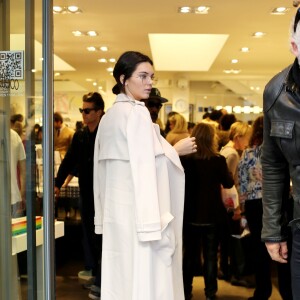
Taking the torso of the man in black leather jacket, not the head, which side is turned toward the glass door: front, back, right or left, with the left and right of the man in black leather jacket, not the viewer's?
right

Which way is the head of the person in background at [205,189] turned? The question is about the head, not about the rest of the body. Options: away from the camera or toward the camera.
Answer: away from the camera

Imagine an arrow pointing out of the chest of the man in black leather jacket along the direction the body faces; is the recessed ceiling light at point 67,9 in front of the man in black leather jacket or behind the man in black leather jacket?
behind

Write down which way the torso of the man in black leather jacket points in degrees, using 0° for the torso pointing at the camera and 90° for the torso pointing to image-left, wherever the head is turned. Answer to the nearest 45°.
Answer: approximately 0°
